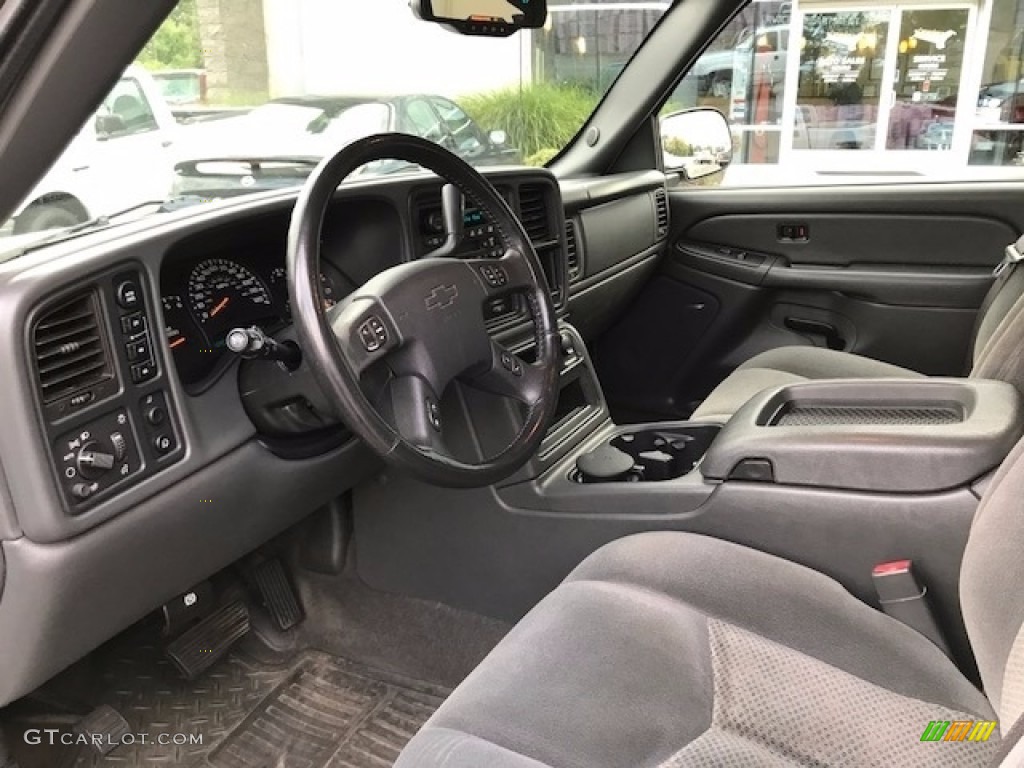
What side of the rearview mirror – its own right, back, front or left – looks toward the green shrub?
back

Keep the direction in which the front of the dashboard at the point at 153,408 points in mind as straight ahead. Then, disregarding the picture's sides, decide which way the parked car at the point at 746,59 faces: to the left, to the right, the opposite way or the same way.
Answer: the opposite way

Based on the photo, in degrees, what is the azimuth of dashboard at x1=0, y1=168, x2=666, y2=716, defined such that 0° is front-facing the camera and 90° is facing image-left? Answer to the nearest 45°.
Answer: approximately 315°

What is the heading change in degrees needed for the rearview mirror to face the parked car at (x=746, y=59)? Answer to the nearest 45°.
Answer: approximately 135° to its left
